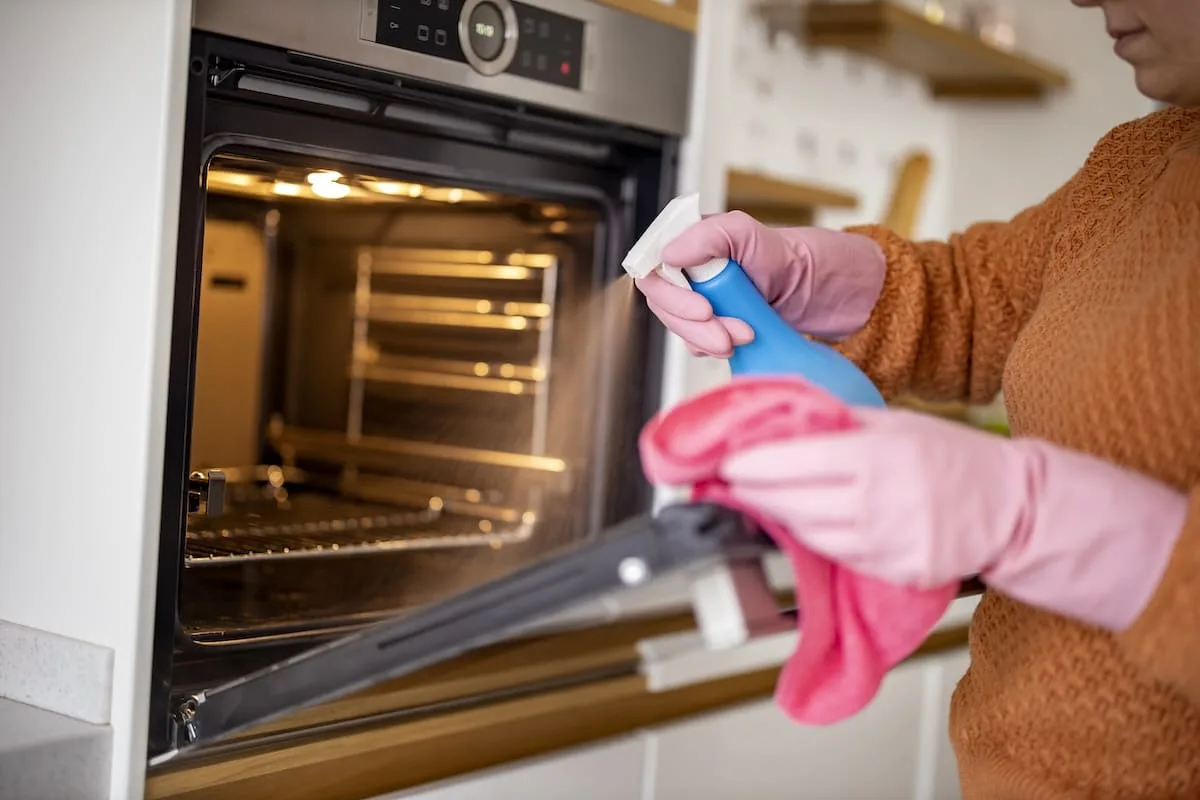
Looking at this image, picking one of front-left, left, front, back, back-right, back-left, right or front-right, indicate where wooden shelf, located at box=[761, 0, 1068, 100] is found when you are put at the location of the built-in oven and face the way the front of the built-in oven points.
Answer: left

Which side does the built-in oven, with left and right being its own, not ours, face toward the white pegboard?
left

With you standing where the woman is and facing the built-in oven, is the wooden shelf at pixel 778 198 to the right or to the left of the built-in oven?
right

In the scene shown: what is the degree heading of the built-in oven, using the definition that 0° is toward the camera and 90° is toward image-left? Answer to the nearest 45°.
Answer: approximately 315°

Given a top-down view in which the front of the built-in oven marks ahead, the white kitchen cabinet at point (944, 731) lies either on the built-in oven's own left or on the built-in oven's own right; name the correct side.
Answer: on the built-in oven's own left

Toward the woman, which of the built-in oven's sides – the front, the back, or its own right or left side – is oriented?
front

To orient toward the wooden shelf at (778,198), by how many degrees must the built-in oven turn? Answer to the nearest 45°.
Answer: approximately 90° to its left
